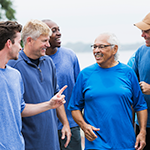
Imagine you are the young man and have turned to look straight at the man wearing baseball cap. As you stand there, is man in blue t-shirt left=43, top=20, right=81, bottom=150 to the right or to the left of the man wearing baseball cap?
left

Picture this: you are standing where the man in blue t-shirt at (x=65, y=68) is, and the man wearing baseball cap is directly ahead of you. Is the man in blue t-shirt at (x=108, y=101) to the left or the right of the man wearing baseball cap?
right

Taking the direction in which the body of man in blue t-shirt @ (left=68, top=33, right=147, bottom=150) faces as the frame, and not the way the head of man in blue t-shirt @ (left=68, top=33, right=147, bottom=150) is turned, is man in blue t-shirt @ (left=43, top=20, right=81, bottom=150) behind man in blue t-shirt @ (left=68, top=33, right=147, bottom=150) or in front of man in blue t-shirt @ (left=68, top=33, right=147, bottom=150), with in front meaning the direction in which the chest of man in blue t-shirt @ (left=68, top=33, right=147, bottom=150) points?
behind

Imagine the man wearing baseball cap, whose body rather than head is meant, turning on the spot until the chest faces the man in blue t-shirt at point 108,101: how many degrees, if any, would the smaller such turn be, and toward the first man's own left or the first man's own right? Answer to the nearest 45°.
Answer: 0° — they already face them

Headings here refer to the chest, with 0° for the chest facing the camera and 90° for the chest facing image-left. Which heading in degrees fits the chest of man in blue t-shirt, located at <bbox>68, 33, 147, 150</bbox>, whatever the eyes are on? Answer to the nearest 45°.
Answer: approximately 0°

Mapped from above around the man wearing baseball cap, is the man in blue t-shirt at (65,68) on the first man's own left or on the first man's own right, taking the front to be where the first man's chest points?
on the first man's own right

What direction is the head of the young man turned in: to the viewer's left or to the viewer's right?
to the viewer's right

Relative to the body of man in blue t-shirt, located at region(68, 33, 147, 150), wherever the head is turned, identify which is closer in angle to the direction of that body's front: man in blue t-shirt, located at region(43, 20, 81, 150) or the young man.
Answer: the young man

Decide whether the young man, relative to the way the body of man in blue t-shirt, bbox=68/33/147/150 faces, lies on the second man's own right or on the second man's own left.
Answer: on the second man's own right

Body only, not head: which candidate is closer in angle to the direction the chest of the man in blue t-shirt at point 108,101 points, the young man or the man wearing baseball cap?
the young man
